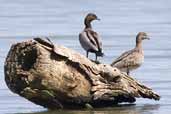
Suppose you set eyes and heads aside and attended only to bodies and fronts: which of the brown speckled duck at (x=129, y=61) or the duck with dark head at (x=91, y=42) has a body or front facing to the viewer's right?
the brown speckled duck at (x=129, y=61)

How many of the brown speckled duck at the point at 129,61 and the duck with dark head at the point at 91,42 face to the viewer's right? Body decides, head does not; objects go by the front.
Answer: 1

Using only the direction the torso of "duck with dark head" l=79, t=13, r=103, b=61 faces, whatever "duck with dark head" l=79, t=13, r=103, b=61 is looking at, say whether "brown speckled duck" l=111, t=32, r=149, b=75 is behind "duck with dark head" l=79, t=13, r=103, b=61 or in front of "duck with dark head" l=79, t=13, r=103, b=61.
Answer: behind

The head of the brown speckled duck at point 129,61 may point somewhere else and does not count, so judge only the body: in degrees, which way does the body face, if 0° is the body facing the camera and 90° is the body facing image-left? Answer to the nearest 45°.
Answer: approximately 270°
